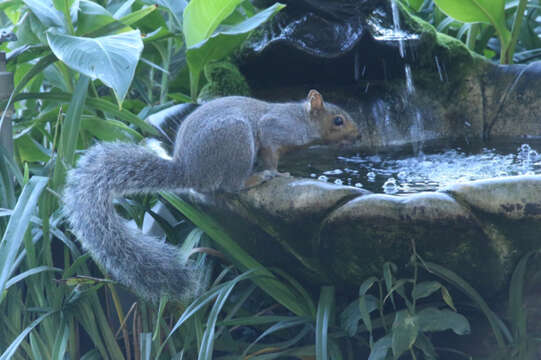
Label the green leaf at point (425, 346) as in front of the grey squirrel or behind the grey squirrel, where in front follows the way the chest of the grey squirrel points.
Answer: in front

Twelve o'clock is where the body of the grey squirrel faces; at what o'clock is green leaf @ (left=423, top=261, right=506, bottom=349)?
The green leaf is roughly at 1 o'clock from the grey squirrel.

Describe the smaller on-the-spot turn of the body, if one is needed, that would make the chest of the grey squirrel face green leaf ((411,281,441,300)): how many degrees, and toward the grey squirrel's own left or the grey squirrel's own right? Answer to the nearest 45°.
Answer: approximately 45° to the grey squirrel's own right

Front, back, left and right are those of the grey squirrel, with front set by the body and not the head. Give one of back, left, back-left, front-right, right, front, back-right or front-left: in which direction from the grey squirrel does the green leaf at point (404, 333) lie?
front-right

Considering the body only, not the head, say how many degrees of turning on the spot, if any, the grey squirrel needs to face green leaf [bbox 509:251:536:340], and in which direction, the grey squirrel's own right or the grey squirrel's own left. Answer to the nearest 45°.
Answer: approximately 45° to the grey squirrel's own right

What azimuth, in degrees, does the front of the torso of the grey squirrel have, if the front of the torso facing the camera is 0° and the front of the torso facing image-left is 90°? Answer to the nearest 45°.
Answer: approximately 270°

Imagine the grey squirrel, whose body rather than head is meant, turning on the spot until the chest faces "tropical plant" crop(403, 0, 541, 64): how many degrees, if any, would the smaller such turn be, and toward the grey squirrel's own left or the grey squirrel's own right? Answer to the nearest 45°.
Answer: approximately 45° to the grey squirrel's own left

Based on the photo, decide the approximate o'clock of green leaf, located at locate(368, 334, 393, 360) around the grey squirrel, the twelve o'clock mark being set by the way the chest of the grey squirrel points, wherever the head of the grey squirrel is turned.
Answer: The green leaf is roughly at 1 o'clock from the grey squirrel.
